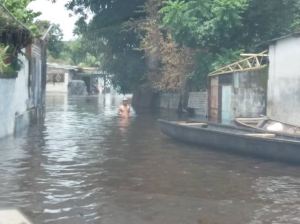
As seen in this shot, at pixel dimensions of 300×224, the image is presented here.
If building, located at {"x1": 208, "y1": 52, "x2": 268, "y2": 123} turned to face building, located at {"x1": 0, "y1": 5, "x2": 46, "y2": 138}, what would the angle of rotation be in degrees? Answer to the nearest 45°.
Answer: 0° — it already faces it

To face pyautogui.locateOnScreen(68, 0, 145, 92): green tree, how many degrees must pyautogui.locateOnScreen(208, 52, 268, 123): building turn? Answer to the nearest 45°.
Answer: approximately 90° to its right

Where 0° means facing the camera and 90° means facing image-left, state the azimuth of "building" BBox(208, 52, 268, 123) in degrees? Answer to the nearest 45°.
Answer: approximately 45°

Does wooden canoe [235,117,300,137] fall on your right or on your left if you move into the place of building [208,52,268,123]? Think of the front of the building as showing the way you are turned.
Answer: on your left

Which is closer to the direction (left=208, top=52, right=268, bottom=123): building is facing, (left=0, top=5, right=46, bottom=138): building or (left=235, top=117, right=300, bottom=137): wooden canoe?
the building

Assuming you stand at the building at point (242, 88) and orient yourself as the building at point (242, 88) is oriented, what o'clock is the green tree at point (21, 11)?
The green tree is roughly at 12 o'clock from the building.
